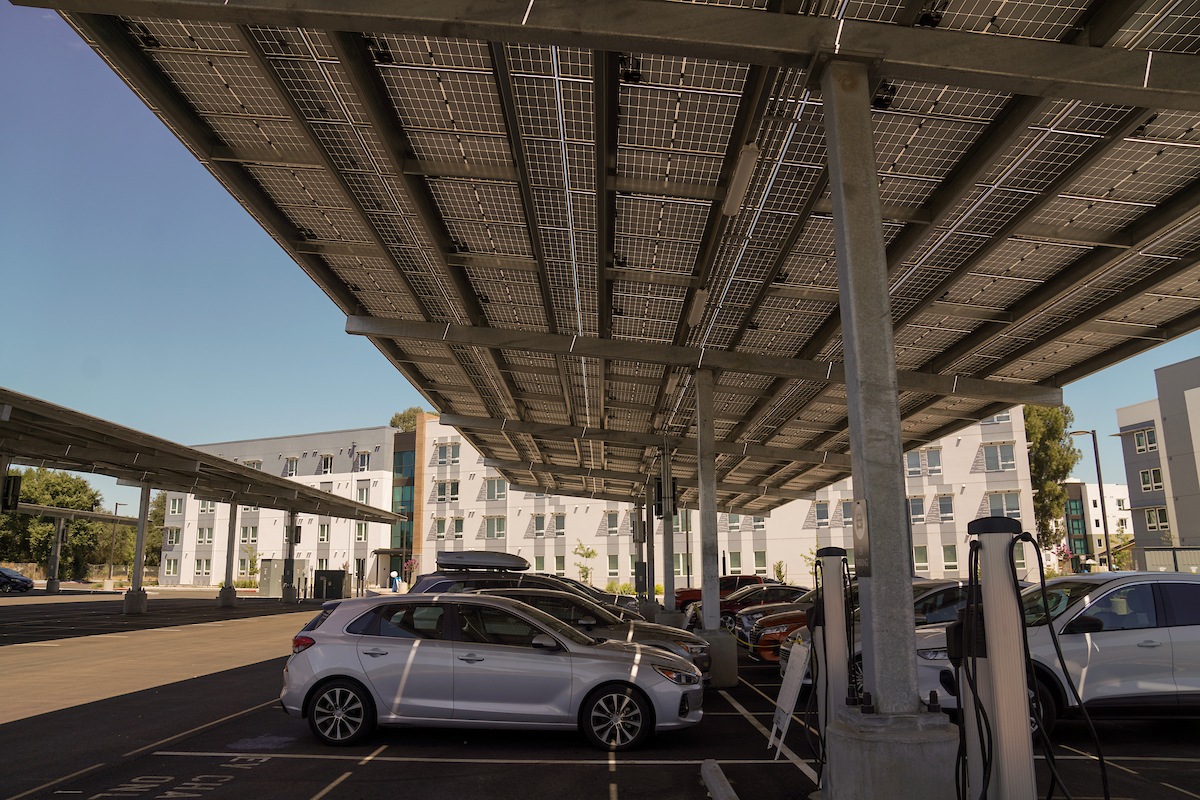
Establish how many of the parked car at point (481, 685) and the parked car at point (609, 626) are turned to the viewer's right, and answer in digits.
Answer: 2

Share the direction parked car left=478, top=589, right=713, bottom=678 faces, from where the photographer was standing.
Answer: facing to the right of the viewer

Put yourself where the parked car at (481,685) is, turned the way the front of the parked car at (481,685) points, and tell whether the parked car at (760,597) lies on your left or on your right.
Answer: on your left

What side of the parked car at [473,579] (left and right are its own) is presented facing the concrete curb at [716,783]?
right

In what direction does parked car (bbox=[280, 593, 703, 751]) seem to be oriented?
to the viewer's right

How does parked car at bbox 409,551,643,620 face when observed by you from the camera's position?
facing to the right of the viewer

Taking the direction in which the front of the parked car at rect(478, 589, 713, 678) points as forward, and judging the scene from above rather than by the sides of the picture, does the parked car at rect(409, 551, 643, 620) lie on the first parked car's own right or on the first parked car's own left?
on the first parked car's own left

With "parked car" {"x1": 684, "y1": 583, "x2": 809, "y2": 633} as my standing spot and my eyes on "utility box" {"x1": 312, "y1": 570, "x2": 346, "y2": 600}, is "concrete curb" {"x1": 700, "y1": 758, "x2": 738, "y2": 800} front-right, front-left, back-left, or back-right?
back-left
